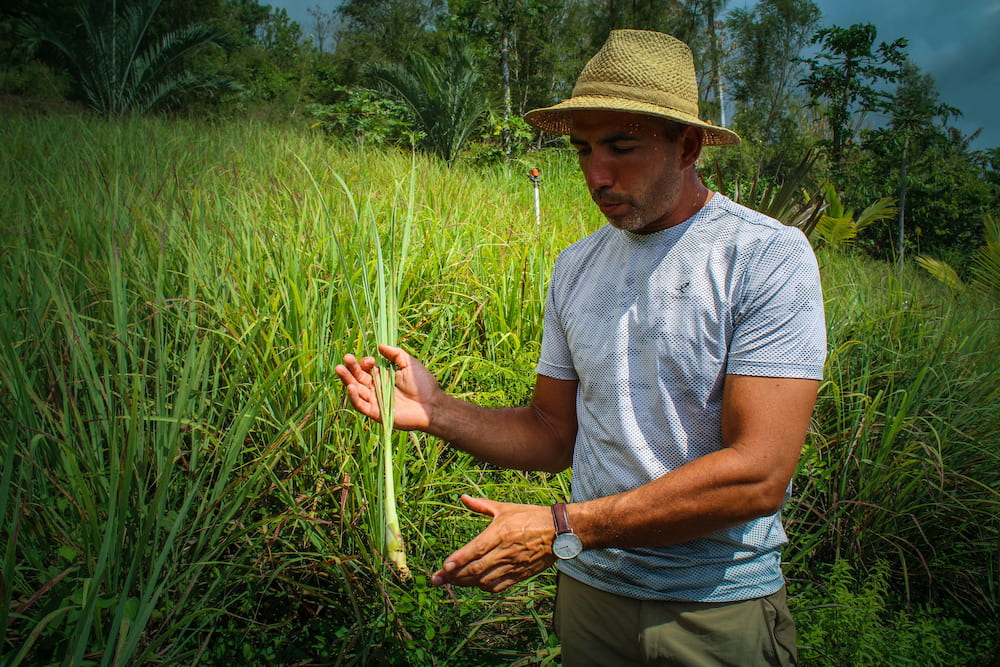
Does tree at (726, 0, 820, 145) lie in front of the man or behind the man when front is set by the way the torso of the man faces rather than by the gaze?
behind

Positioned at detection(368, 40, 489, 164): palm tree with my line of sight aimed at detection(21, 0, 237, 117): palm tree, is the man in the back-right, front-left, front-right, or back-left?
back-left

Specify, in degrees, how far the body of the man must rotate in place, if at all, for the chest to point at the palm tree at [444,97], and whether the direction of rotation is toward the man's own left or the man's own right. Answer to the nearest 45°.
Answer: approximately 135° to the man's own right

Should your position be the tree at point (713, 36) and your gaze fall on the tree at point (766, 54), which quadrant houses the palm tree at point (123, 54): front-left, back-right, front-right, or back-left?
back-right

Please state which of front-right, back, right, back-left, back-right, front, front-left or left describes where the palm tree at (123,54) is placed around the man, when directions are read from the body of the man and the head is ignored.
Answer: right

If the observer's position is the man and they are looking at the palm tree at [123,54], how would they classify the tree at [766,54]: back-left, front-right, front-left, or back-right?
front-right

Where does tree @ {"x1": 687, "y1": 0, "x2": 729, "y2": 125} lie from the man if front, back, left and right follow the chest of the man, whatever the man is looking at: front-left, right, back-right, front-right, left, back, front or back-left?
back-right

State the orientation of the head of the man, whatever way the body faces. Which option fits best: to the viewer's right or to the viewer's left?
to the viewer's left

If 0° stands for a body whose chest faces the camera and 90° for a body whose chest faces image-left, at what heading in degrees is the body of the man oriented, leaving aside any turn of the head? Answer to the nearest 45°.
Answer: approximately 45°
